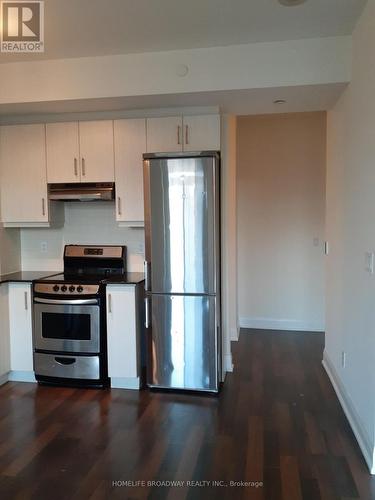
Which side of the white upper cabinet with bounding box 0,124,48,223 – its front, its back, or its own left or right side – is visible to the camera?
front

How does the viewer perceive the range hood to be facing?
facing the viewer

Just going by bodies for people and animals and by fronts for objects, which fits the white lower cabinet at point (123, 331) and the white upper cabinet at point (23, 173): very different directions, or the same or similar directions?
same or similar directions
